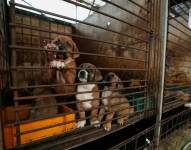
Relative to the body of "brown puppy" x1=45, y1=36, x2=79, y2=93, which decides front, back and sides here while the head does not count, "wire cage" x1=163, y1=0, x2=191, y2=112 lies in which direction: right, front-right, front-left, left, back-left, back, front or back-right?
back-left

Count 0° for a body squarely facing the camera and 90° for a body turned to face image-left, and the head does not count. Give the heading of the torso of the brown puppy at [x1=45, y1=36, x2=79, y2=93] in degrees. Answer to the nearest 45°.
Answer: approximately 45°
